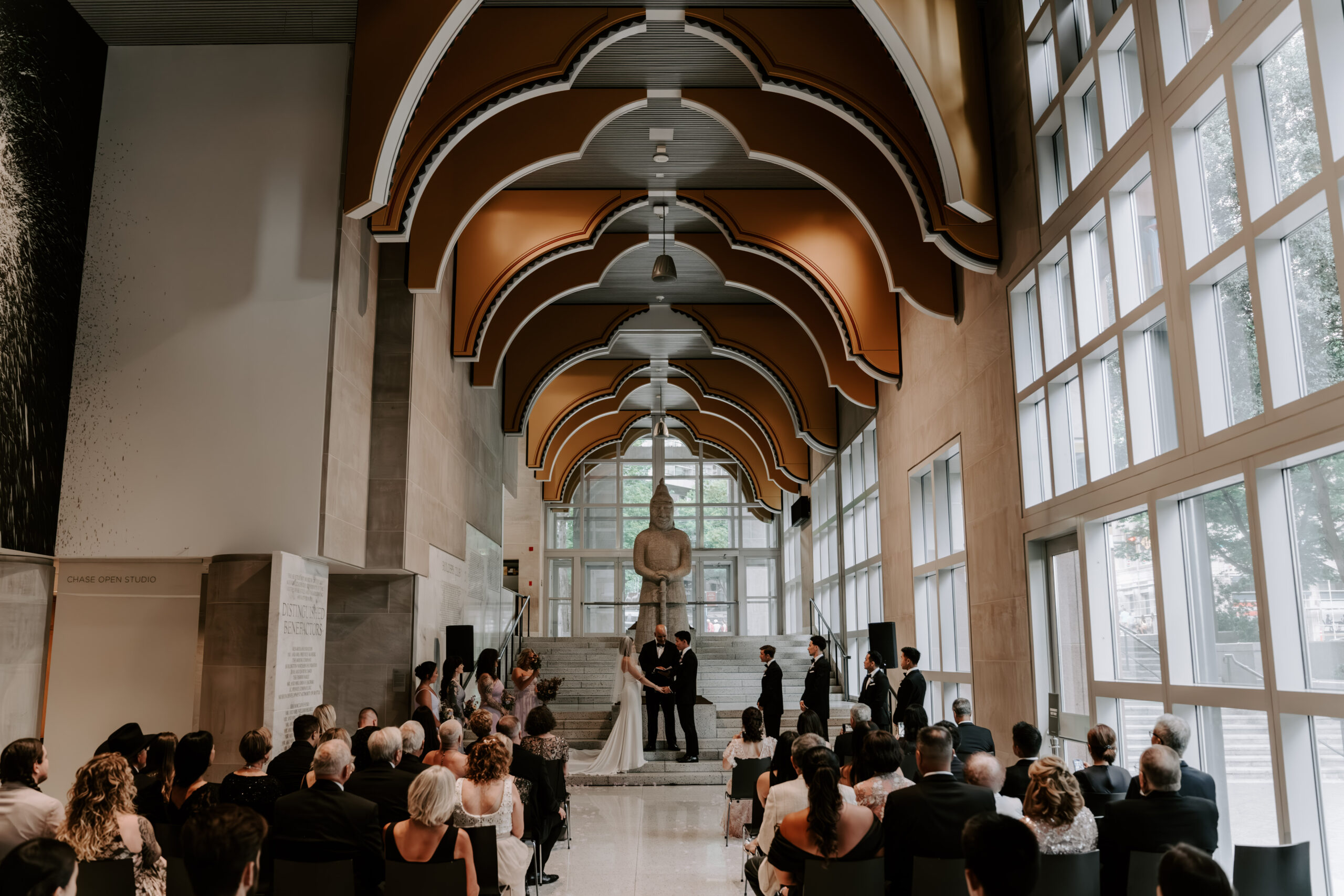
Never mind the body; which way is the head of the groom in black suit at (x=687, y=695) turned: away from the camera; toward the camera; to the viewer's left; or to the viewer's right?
to the viewer's left

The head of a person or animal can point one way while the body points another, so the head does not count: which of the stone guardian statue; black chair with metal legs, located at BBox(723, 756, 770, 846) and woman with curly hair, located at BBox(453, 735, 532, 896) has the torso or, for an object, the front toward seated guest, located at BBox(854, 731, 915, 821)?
the stone guardian statue

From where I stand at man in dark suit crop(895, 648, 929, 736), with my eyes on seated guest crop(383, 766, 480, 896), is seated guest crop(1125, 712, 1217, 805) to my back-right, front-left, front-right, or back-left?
front-left

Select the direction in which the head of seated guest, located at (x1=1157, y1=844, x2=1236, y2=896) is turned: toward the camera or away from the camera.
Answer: away from the camera

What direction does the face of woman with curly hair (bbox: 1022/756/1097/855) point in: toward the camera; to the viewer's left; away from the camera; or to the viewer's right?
away from the camera

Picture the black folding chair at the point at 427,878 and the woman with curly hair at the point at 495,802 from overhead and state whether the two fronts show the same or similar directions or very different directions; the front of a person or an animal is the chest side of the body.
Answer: same or similar directions

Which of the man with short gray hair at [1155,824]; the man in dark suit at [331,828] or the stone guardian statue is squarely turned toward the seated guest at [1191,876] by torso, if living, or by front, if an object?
the stone guardian statue

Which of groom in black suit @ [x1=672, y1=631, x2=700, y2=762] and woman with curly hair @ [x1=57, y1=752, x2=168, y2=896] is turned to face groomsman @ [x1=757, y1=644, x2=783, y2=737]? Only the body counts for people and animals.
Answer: the woman with curly hair

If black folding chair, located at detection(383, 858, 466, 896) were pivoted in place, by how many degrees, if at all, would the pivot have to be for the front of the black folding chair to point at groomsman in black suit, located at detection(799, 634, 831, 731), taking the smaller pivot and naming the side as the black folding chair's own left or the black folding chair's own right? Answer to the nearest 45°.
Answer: approximately 45° to the black folding chair's own right

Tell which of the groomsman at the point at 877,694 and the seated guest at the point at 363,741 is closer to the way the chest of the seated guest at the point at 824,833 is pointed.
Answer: the groomsman

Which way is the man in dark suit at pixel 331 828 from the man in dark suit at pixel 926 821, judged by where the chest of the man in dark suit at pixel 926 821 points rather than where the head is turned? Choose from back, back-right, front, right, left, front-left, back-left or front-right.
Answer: left

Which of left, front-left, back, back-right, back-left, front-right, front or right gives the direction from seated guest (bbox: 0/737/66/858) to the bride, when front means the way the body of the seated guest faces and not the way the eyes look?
front

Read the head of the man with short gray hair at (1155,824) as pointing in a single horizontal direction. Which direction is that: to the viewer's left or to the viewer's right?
to the viewer's left

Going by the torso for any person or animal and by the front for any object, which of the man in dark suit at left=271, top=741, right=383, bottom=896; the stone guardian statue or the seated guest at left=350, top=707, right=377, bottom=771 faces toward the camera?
the stone guardian statue

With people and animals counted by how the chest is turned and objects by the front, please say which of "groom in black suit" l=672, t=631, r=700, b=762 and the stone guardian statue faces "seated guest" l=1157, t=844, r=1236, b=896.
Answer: the stone guardian statue

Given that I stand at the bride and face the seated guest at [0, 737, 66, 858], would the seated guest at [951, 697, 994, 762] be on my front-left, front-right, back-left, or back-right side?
front-left

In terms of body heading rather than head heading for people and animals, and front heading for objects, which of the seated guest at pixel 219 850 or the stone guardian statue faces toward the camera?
the stone guardian statue

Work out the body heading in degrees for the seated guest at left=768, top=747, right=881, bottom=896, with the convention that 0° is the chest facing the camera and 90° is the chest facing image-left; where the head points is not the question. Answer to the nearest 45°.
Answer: approximately 180°

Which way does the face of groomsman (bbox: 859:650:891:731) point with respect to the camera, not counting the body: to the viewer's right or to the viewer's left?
to the viewer's left

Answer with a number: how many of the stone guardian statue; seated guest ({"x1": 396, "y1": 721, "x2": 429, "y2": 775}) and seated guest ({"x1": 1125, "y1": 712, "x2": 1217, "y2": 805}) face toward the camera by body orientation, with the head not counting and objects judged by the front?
1

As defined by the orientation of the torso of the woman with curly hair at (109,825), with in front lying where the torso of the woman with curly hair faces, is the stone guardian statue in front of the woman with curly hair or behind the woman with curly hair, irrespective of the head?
in front
